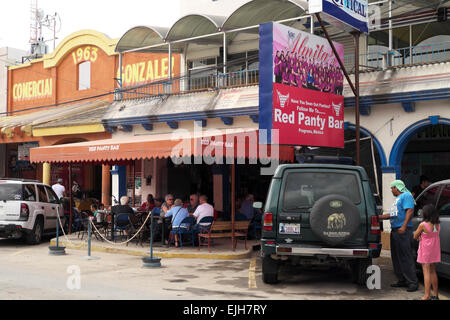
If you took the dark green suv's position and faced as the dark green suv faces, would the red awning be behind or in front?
in front

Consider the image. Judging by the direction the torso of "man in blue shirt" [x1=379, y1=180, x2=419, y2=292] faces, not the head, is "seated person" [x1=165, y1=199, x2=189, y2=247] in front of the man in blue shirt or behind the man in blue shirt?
in front

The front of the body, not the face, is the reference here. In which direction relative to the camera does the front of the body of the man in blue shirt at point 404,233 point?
to the viewer's left

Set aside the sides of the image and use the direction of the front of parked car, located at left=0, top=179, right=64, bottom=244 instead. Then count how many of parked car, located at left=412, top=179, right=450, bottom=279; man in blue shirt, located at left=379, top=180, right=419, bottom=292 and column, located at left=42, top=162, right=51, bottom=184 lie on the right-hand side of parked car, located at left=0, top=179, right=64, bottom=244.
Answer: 2

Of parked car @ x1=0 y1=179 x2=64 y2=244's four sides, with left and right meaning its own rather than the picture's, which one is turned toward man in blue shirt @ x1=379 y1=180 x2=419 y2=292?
right

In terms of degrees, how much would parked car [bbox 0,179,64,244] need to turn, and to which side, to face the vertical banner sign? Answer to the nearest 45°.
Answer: approximately 90° to its right

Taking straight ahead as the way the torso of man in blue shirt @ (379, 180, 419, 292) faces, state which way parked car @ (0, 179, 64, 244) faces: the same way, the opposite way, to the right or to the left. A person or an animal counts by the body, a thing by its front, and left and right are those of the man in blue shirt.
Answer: to the right

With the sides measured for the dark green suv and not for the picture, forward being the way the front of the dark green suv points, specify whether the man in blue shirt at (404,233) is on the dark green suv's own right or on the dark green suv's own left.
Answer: on the dark green suv's own right

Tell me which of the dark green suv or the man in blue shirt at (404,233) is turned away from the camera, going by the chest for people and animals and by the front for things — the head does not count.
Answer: the dark green suv

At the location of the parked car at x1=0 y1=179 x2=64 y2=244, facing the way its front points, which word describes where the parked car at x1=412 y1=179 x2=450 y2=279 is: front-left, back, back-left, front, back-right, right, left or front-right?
right

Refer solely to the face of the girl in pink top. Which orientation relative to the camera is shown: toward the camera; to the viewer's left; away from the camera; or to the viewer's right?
away from the camera

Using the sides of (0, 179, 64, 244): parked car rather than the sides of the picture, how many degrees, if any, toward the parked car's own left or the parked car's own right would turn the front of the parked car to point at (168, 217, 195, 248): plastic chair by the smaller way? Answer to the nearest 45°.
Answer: approximately 90° to the parked car's own right

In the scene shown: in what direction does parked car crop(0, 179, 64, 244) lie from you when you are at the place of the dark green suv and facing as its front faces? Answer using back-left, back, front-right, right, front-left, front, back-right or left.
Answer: front-left

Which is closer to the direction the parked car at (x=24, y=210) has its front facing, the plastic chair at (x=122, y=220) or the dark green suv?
the plastic chair

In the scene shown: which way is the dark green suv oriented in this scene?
away from the camera

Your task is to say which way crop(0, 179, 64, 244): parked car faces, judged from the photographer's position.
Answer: facing away from the viewer and to the right of the viewer

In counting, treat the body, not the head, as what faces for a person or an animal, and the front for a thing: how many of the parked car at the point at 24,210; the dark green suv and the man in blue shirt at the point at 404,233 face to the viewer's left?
1
